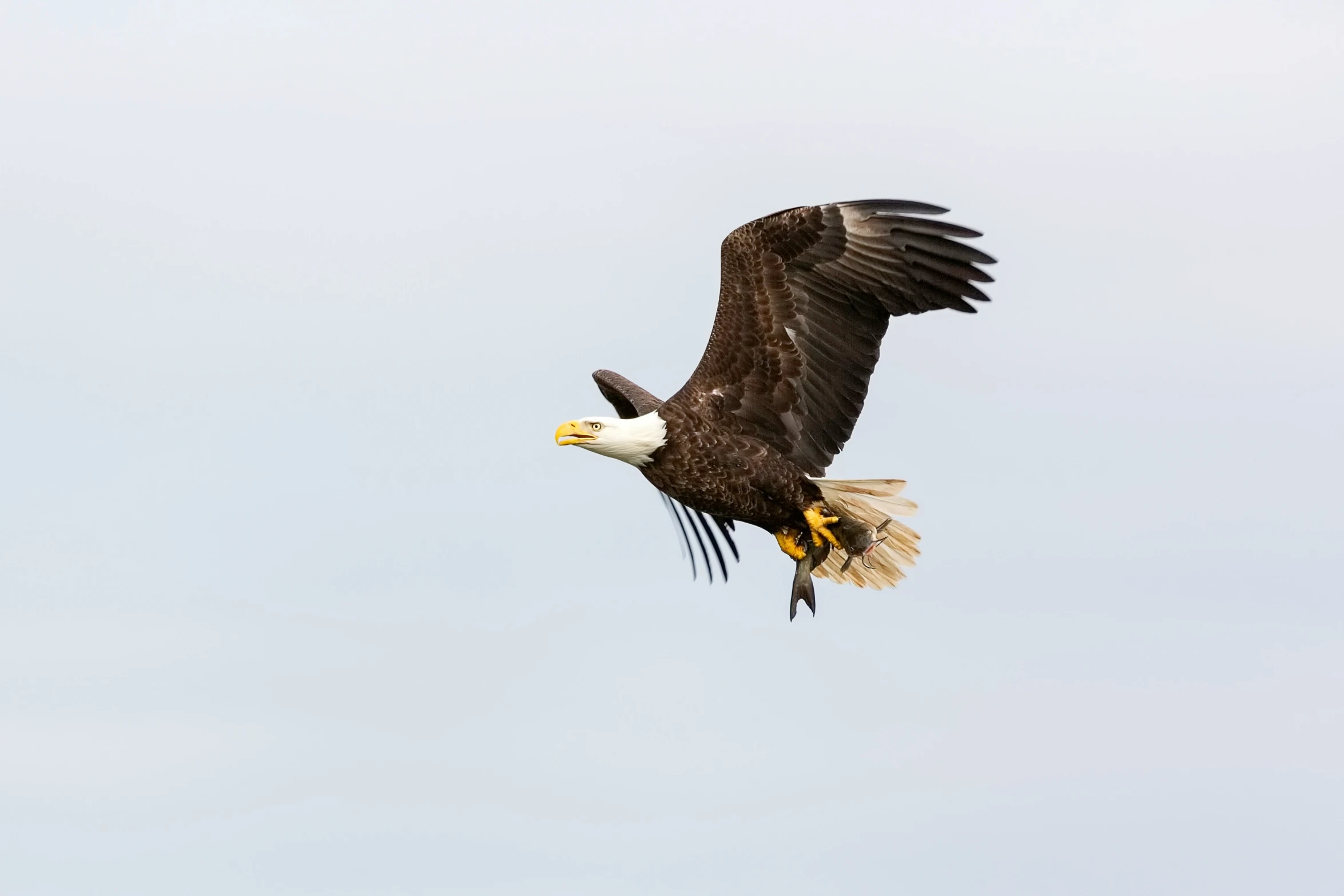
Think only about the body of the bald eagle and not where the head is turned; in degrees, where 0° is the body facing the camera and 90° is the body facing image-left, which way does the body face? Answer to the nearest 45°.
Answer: approximately 90°
